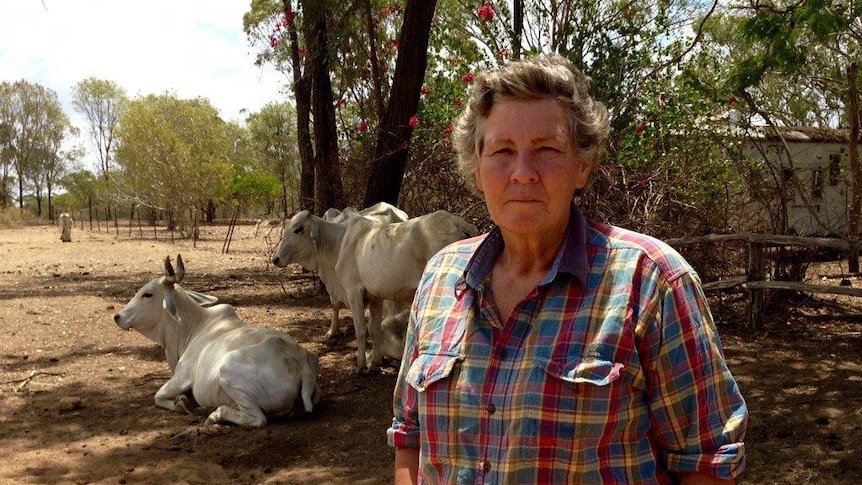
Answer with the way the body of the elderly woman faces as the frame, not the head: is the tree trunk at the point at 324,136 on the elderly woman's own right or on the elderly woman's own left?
on the elderly woman's own right

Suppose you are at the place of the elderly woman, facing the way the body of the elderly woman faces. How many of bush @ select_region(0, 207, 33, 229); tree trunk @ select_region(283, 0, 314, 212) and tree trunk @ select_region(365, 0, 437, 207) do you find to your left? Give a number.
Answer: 0

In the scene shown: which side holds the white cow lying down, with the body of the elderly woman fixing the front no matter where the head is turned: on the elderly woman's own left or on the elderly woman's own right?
on the elderly woman's own right

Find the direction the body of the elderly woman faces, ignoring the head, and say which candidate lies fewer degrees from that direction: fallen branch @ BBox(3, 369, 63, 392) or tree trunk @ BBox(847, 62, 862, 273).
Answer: the fallen branch

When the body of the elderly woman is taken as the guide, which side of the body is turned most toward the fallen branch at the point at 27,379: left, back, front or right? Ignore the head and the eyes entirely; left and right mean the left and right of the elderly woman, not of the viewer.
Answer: right

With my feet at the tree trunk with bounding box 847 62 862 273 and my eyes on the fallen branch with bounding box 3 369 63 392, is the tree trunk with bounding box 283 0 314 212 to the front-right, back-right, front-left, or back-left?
front-right

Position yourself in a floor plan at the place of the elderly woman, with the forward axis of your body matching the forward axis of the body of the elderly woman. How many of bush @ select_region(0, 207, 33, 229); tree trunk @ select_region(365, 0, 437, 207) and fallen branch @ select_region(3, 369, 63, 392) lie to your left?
0

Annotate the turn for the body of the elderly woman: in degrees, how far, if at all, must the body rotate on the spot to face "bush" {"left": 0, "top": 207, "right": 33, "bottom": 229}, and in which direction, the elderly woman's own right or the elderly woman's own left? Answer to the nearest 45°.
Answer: approximately 90° to the elderly woman's own right

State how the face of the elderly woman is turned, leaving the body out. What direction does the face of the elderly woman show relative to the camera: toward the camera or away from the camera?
toward the camera
